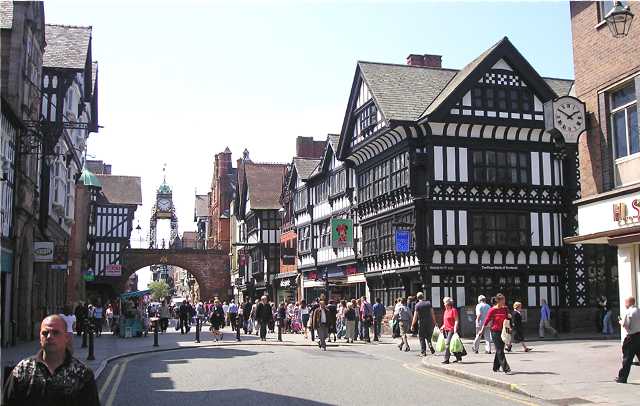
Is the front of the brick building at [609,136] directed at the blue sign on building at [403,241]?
no

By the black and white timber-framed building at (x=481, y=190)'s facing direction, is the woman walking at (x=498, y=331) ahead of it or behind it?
ahead

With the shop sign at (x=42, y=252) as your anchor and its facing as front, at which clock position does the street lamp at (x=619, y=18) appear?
The street lamp is roughly at 11 o'clock from the shop sign.

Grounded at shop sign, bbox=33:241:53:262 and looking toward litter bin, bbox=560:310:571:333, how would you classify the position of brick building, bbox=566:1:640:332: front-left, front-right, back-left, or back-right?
front-right

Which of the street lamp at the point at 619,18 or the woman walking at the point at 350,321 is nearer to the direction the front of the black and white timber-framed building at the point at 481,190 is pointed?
the street lamp

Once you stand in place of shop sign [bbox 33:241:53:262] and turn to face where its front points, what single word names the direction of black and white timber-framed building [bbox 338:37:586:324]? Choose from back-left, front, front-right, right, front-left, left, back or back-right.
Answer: left

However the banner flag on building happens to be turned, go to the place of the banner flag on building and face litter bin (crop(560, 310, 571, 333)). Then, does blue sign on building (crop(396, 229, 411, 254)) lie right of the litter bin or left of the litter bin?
right

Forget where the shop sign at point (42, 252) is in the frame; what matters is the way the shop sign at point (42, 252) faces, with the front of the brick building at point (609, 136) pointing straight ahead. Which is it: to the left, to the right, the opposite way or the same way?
to the left

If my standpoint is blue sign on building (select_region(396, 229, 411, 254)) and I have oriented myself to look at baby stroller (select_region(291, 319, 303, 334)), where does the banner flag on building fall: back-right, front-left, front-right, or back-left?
front-right

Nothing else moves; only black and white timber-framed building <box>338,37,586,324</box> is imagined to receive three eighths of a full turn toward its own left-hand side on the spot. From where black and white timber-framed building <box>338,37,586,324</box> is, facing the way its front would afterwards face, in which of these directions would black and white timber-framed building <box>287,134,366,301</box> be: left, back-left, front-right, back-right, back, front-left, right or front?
left

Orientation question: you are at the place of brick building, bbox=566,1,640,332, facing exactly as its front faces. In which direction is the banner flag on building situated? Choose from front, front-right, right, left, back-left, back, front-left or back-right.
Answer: right

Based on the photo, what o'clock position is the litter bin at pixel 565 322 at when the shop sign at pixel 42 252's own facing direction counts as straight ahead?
The litter bin is roughly at 9 o'clock from the shop sign.

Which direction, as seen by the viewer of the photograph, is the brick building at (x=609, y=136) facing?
facing the viewer and to the left of the viewer

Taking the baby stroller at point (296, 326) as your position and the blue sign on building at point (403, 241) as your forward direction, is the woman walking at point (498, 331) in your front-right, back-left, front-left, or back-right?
front-right

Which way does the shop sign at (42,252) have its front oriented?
toward the camera

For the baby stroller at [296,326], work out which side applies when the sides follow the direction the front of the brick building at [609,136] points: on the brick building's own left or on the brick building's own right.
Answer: on the brick building's own right
